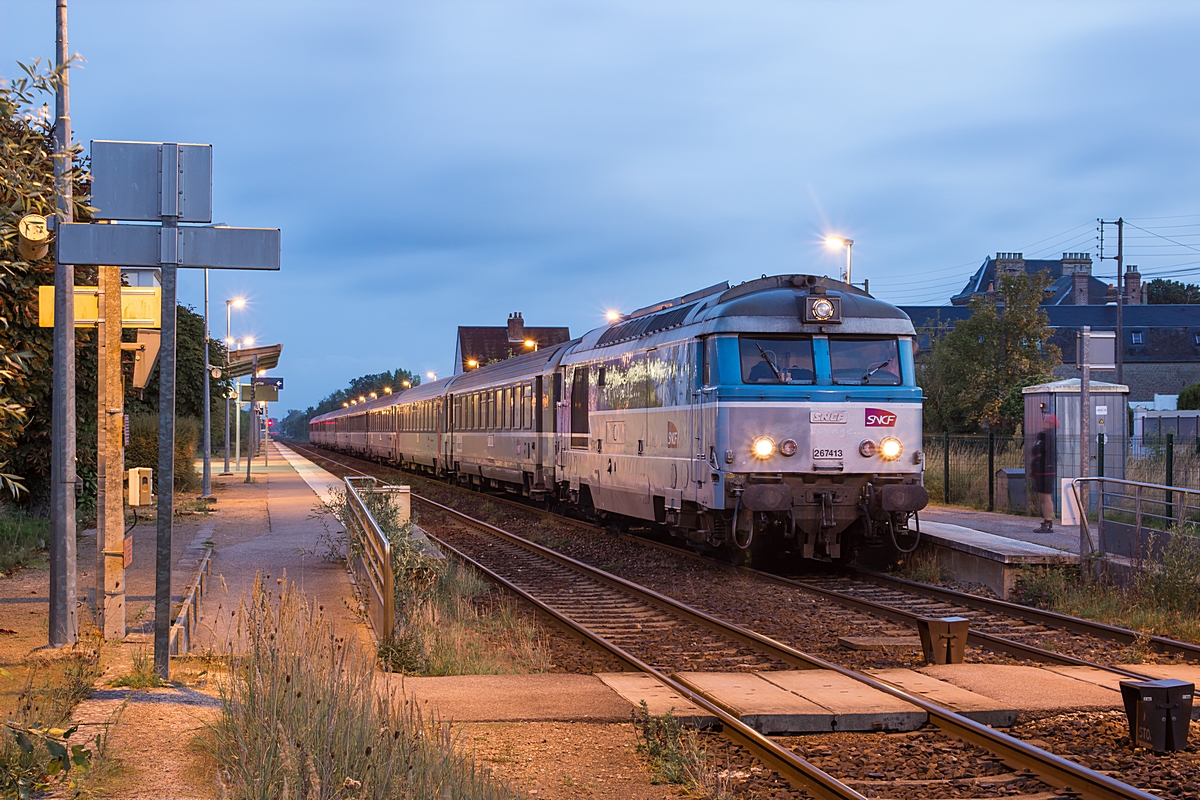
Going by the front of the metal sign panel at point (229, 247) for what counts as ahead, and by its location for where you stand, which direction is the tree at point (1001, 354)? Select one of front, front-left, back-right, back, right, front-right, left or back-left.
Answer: front-right

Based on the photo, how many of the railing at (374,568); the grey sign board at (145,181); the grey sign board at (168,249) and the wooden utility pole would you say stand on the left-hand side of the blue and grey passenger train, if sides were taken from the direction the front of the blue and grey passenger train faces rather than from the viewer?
0

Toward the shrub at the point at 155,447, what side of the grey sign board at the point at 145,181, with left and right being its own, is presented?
front

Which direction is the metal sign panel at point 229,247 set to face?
away from the camera

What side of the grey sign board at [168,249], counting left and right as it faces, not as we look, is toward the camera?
back

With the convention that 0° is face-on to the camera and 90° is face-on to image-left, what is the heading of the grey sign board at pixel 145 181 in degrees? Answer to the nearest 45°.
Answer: approximately 180°

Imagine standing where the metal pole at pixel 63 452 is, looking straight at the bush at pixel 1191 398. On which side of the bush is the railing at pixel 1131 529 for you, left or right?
right

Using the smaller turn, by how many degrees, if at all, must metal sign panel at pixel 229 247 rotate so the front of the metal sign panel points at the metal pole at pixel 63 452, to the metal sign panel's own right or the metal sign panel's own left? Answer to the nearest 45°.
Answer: approximately 45° to the metal sign panel's own left

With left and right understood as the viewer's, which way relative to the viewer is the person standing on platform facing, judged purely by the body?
facing to the left of the viewer

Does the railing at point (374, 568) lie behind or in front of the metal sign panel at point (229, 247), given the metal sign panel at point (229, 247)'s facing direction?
in front

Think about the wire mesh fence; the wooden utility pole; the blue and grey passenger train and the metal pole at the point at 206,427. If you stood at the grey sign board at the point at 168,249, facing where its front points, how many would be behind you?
0

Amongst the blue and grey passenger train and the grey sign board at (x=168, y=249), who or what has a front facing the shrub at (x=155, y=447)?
the grey sign board

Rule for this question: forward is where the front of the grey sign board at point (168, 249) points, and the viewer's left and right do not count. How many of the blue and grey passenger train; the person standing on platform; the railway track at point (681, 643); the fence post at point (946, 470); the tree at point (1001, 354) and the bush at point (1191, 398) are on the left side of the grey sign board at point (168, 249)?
0

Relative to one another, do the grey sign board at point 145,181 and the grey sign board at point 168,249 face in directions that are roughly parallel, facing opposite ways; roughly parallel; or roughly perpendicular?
roughly parallel
